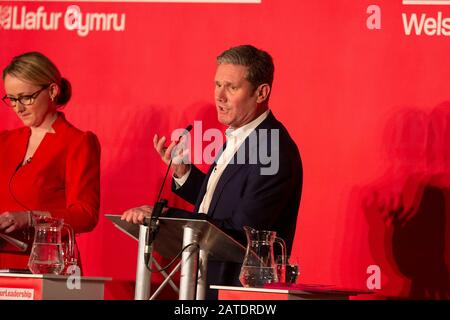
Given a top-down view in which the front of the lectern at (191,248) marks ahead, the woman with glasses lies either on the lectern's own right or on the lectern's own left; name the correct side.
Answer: on the lectern's own right

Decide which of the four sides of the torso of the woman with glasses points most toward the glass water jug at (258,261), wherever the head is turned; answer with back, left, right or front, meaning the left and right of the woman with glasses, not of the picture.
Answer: left

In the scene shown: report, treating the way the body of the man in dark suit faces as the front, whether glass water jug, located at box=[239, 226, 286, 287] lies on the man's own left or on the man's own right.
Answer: on the man's own left

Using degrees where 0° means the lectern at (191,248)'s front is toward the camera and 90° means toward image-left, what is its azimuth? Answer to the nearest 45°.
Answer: approximately 45°

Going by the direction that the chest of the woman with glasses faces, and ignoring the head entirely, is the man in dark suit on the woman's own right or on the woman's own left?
on the woman's own left

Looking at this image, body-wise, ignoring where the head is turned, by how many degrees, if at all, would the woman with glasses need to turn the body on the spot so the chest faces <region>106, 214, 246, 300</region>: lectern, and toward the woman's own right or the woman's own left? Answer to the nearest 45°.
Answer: approximately 90° to the woman's own left

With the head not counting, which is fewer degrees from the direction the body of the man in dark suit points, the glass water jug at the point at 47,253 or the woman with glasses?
the glass water jug
